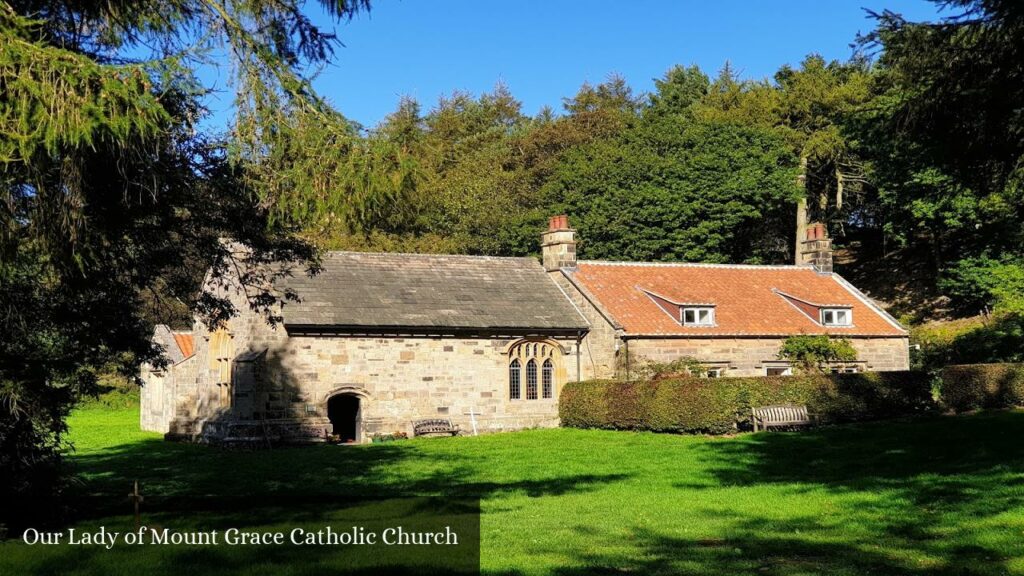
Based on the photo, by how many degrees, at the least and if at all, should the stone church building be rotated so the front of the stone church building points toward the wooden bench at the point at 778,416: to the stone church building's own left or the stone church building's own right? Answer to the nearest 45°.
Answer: approximately 45° to the stone church building's own left

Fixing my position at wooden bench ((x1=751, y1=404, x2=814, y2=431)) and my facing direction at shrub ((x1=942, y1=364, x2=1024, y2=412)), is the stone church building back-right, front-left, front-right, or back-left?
back-left

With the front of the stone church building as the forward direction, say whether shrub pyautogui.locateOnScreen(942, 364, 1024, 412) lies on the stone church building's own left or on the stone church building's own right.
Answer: on the stone church building's own left

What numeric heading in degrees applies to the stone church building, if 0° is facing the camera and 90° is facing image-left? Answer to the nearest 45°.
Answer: approximately 0°

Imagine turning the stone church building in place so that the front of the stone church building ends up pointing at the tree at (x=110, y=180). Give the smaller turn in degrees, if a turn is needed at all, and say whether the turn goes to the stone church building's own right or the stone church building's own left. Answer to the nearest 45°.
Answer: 0° — it already faces it

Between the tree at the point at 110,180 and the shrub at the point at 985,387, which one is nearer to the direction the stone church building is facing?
the tree
